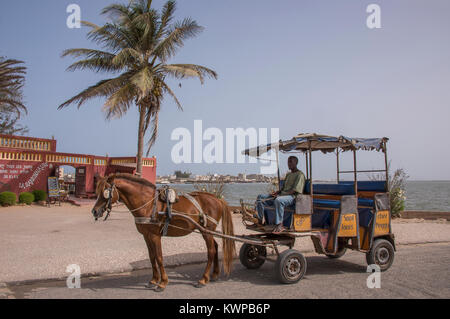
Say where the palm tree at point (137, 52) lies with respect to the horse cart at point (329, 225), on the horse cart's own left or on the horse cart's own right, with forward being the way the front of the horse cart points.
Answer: on the horse cart's own right

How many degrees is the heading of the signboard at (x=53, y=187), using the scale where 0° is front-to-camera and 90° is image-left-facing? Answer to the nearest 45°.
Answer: approximately 0°

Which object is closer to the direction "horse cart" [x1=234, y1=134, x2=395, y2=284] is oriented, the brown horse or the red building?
the brown horse

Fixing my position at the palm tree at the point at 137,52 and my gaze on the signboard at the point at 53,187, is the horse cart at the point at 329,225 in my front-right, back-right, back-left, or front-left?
back-left

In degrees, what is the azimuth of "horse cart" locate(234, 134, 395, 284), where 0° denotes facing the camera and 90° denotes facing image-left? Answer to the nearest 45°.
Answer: approximately 45°

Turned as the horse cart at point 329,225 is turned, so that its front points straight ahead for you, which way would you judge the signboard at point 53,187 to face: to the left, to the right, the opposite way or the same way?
to the left
